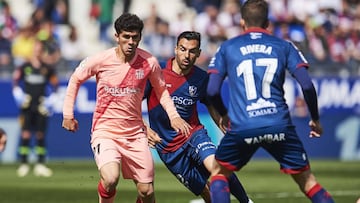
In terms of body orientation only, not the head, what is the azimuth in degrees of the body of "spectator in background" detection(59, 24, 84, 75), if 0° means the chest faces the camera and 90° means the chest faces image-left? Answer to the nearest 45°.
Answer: approximately 0°

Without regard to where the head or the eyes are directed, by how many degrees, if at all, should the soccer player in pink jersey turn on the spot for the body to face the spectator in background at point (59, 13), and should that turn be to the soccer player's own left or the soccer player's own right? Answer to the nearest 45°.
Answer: approximately 180°

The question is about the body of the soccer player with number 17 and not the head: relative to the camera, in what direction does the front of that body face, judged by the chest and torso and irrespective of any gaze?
away from the camera

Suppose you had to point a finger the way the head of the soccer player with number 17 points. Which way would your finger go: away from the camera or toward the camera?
away from the camera

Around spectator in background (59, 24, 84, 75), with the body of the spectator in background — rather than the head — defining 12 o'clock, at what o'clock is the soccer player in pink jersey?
The soccer player in pink jersey is roughly at 12 o'clock from the spectator in background.

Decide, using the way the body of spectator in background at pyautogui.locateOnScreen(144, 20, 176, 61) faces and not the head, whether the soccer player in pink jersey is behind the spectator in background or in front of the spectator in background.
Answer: in front

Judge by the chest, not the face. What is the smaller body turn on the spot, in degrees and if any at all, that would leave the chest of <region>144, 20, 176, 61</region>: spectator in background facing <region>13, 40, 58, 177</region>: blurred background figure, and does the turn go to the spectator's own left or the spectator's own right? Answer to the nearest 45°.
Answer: approximately 45° to the spectator's own right

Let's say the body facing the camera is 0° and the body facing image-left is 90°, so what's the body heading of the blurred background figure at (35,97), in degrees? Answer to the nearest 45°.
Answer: approximately 0°
